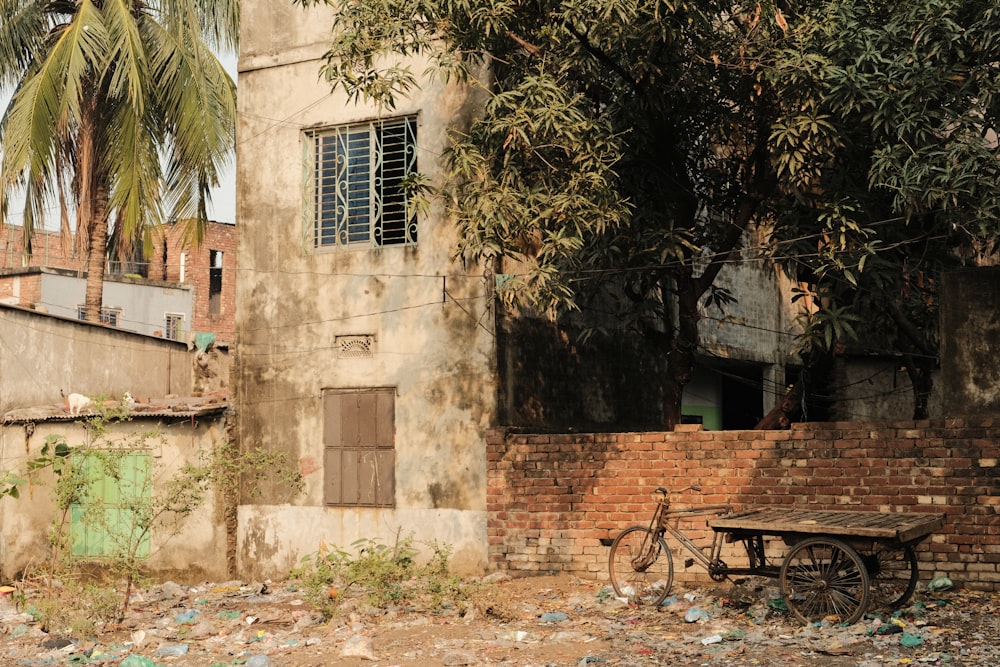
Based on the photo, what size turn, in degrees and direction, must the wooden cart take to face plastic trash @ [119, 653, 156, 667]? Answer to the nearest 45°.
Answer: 0° — it already faces it

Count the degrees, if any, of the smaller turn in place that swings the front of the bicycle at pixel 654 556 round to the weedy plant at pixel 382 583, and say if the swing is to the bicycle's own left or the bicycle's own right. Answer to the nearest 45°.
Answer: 0° — it already faces it

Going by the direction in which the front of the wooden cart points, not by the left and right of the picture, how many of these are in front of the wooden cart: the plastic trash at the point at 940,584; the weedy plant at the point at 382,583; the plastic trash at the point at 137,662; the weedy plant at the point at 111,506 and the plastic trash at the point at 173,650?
4

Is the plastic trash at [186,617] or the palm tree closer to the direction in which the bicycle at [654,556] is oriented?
the plastic trash

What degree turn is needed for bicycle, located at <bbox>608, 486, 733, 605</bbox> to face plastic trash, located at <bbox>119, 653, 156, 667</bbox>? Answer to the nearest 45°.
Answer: approximately 45° to its left

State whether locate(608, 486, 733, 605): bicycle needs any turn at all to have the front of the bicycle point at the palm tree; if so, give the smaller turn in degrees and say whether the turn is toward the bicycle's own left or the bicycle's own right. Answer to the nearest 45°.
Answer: approximately 45° to the bicycle's own right

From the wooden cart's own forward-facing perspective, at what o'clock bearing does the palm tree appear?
The palm tree is roughly at 1 o'clock from the wooden cart.

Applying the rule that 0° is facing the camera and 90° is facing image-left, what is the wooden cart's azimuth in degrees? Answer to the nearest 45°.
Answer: approximately 90°

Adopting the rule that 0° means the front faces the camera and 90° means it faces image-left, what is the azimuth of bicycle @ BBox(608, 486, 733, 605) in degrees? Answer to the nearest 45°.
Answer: approximately 90°
